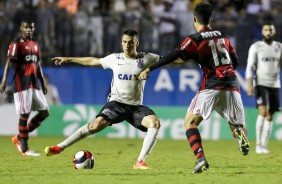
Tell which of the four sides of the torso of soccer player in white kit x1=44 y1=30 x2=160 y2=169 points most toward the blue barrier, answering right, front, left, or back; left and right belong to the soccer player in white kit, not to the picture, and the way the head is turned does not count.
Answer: back

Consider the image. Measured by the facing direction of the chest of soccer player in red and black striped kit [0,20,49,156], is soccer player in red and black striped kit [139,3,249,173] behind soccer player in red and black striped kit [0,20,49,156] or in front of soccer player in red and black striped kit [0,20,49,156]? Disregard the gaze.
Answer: in front

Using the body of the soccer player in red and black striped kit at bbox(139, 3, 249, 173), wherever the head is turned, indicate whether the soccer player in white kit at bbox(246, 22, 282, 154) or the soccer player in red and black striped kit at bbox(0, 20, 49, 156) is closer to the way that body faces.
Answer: the soccer player in red and black striped kit

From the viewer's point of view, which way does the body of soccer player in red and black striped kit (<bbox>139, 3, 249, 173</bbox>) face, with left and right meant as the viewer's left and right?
facing away from the viewer and to the left of the viewer

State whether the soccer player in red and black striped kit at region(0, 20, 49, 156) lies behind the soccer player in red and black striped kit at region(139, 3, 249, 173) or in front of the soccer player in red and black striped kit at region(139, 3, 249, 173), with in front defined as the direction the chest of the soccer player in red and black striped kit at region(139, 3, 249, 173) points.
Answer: in front

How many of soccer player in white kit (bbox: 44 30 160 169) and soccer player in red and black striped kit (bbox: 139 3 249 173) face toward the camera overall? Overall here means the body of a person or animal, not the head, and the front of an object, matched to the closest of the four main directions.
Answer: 1

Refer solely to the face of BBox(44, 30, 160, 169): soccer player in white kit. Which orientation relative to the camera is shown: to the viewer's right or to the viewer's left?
to the viewer's left

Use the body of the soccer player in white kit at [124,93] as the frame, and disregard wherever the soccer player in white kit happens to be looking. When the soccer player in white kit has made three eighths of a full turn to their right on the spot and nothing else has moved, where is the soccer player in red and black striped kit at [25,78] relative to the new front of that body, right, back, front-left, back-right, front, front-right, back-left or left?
front

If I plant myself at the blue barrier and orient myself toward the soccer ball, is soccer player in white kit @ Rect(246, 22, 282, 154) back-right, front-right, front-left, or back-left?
front-left

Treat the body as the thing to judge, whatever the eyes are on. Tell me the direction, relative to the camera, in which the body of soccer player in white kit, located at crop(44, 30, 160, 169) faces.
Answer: toward the camera

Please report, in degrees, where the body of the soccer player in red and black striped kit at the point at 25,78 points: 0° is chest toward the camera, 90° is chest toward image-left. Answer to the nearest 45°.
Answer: approximately 315°

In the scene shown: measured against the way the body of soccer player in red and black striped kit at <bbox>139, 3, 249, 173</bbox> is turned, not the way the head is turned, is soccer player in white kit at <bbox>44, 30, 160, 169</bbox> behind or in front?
in front

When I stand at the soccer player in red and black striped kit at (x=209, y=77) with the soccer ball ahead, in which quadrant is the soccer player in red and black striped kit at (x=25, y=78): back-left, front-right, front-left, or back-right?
front-right
